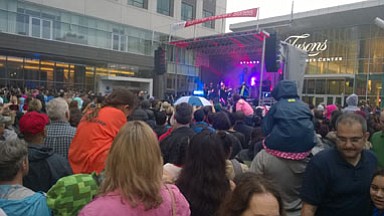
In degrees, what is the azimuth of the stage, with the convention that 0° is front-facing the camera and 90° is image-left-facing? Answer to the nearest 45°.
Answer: approximately 45°
